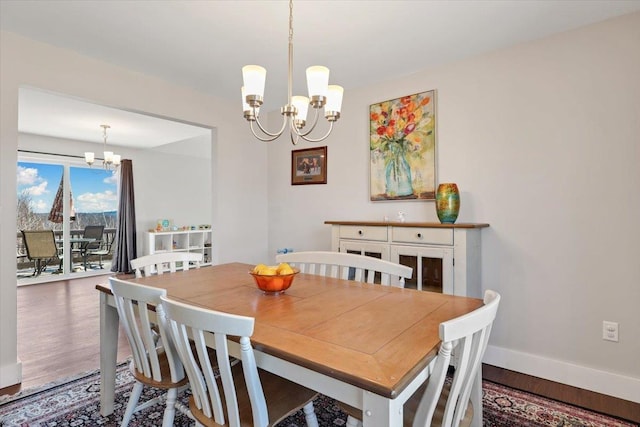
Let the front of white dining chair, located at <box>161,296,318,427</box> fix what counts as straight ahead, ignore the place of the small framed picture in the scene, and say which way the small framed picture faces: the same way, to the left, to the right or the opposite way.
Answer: the opposite way

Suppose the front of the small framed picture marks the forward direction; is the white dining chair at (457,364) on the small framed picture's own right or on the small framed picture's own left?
on the small framed picture's own left

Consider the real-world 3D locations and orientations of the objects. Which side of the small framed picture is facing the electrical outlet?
left

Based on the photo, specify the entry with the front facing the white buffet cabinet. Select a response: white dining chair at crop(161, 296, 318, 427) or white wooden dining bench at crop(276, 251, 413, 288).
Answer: white dining chair at crop(161, 296, 318, 427)

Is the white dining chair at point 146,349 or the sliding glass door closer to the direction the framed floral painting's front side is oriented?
the white dining chair

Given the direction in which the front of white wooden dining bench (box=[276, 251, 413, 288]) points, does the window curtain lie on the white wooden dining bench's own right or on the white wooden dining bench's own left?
on the white wooden dining bench's own right

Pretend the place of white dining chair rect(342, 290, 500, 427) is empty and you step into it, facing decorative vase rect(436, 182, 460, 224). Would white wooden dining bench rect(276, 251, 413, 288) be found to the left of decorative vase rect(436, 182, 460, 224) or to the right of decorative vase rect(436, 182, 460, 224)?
left

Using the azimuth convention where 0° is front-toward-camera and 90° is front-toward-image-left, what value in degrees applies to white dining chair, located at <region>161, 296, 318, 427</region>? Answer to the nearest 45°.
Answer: approximately 225°

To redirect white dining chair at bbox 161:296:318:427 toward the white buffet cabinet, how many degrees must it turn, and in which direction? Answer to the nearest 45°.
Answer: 0° — it already faces it

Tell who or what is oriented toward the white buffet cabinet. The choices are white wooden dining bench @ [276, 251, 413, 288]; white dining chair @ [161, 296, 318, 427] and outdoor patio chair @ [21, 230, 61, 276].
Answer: white dining chair @ [161, 296, 318, 427]
